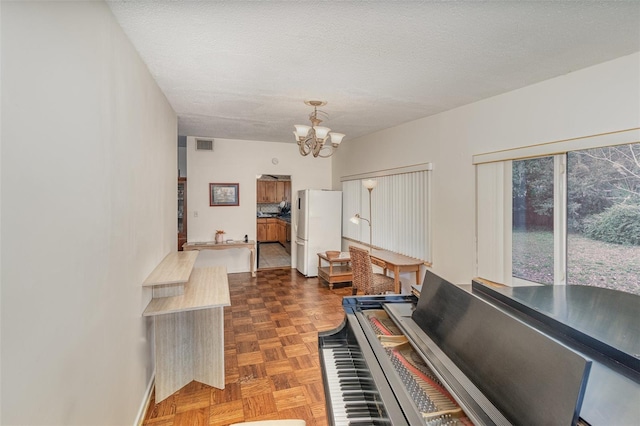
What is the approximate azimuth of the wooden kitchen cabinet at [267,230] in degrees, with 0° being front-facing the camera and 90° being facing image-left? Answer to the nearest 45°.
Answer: approximately 0°

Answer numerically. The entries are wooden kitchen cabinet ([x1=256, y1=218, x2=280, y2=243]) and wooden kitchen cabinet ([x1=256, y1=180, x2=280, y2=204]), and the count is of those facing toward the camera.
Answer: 2

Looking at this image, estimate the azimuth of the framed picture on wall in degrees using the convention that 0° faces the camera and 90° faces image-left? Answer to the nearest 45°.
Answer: approximately 0°

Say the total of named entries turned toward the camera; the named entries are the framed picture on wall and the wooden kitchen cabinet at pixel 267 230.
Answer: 2

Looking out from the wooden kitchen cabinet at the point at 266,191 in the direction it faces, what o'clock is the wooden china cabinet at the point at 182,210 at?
the wooden china cabinet at the point at 182,210 is roughly at 1 o'clock from the wooden kitchen cabinet at the point at 266,191.
